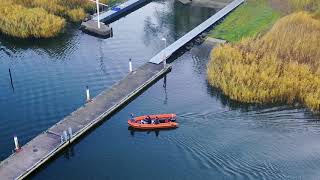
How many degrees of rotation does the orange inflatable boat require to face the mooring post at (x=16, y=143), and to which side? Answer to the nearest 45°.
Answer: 0° — it already faces it

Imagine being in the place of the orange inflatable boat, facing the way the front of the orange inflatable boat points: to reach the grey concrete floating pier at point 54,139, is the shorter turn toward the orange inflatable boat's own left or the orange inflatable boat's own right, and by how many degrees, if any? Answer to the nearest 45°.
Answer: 0° — it already faces it

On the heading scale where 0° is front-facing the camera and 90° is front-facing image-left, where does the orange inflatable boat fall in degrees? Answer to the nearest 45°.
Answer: approximately 90°
